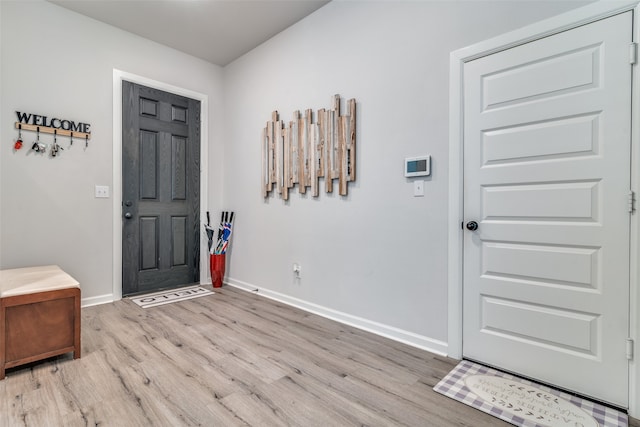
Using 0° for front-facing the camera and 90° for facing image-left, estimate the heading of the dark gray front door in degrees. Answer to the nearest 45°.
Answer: approximately 315°

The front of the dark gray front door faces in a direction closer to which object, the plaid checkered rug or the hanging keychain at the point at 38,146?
the plaid checkered rug

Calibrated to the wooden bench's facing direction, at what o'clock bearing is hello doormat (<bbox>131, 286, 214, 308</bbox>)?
The hello doormat is roughly at 9 o'clock from the wooden bench.

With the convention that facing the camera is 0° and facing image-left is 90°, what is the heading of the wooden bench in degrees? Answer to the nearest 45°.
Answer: approximately 315°

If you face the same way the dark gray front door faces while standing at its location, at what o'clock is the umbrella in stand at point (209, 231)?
The umbrella in stand is roughly at 10 o'clock from the dark gray front door.
